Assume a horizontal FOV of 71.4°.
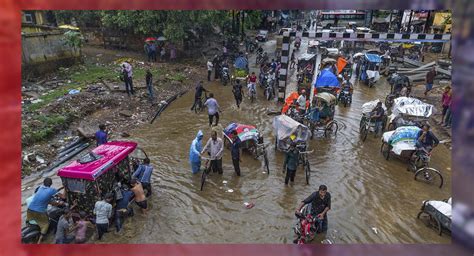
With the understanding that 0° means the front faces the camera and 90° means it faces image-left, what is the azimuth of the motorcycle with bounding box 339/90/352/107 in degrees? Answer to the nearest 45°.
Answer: approximately 0°

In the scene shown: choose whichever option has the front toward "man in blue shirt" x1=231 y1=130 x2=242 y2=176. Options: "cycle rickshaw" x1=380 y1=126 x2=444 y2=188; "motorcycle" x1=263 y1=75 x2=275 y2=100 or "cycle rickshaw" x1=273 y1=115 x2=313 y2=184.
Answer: the motorcycle

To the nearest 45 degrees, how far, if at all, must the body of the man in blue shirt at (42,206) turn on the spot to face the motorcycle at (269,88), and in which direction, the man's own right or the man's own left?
0° — they already face it

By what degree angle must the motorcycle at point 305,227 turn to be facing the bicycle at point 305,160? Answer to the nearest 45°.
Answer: approximately 135° to its right

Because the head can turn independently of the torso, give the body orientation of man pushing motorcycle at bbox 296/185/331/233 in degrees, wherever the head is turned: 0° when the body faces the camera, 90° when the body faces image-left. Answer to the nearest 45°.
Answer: approximately 45°

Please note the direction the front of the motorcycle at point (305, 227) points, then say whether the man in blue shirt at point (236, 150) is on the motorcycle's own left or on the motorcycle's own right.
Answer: on the motorcycle's own right

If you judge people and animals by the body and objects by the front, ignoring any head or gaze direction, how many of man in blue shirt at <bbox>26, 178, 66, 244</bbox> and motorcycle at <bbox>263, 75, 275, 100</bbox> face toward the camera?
1

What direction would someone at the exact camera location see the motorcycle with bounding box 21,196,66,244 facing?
facing away from the viewer and to the right of the viewer

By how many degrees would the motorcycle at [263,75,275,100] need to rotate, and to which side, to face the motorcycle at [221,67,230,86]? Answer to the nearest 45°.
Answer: approximately 135° to its right

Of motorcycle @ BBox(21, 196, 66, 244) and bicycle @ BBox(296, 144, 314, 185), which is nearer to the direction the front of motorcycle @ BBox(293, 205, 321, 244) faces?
the motorcycle
